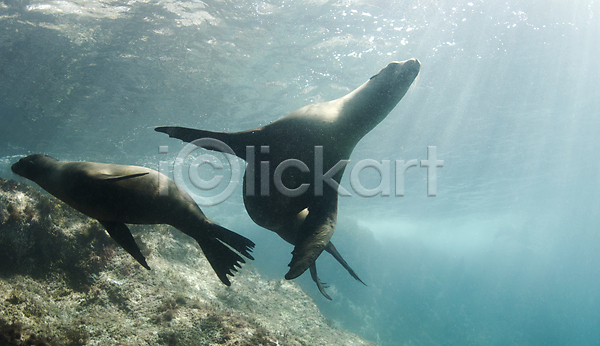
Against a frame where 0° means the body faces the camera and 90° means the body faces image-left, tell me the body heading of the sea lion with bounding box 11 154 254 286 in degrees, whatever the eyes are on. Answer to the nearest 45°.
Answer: approximately 90°

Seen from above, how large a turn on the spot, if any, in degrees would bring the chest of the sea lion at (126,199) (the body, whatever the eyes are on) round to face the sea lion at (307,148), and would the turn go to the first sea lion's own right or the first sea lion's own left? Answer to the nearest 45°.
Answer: approximately 180°
